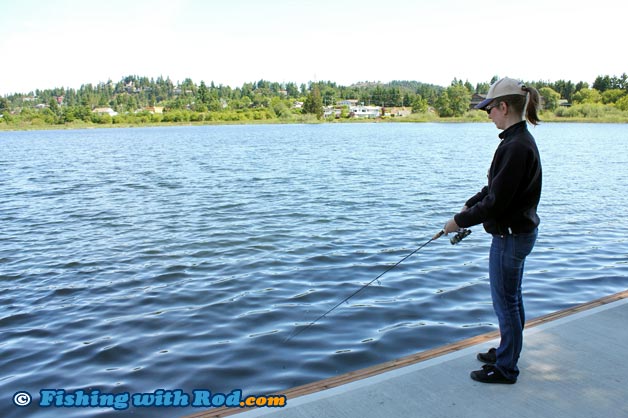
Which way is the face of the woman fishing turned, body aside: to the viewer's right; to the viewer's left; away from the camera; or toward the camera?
to the viewer's left

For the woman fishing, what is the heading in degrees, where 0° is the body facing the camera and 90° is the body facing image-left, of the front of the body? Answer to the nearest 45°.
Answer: approximately 90°
